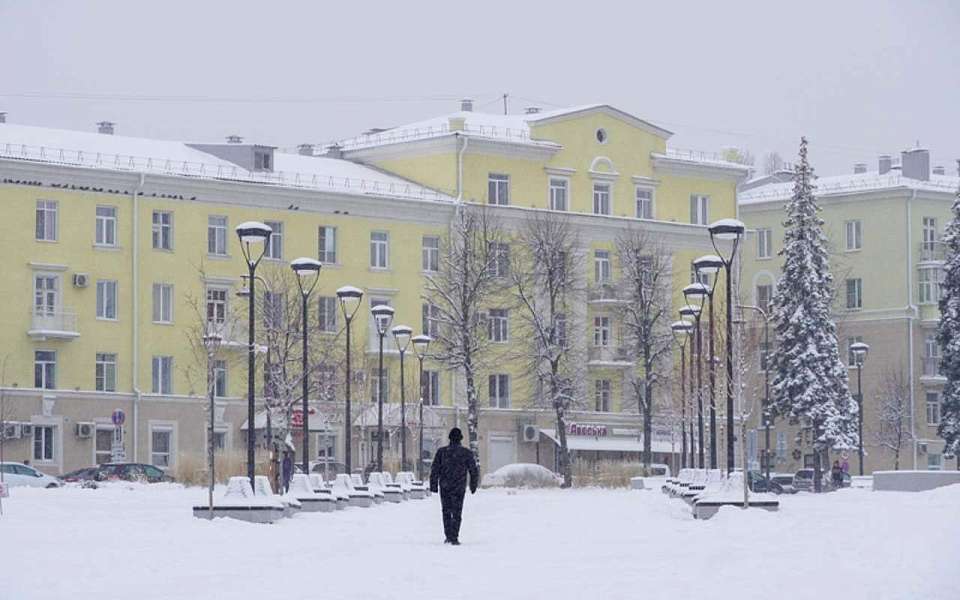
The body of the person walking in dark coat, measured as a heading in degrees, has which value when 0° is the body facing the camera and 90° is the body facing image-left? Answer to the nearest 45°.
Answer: approximately 180°
